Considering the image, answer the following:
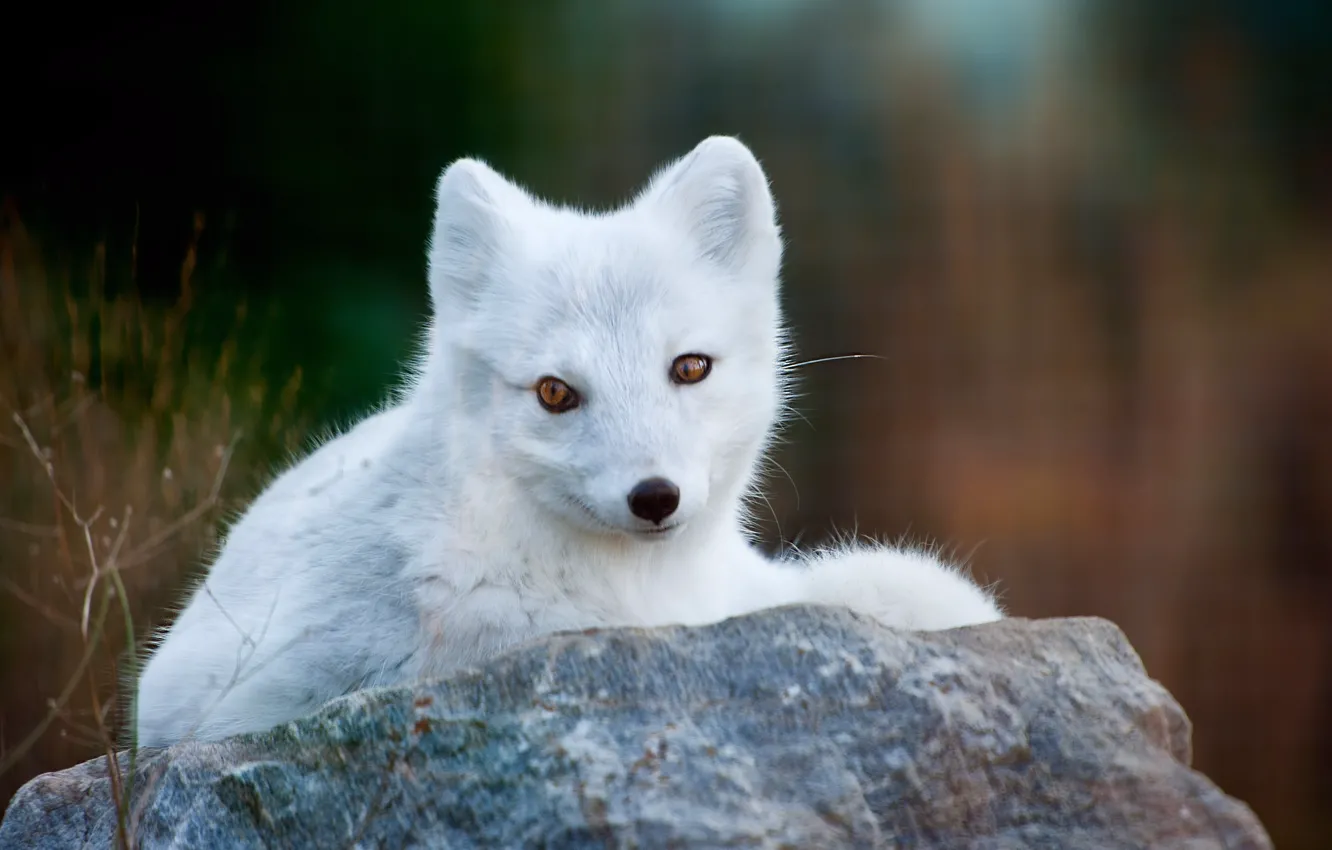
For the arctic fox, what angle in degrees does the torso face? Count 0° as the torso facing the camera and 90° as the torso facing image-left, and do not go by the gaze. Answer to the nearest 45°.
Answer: approximately 315°
